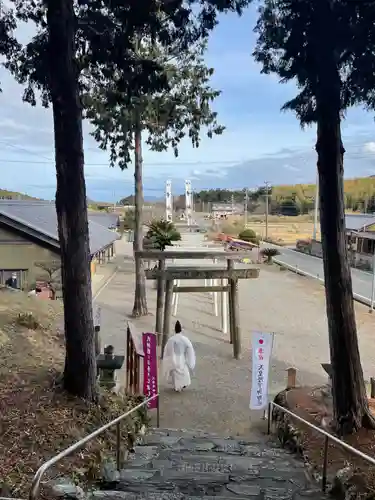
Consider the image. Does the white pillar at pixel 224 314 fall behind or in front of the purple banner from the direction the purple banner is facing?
behind

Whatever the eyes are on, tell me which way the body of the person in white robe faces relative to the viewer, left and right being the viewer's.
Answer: facing away from the viewer

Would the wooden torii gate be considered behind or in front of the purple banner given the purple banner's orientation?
behind

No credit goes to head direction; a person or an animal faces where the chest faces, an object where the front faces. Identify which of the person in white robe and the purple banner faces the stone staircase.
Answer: the purple banner

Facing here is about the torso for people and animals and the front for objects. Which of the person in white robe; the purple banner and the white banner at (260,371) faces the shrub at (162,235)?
the person in white robe

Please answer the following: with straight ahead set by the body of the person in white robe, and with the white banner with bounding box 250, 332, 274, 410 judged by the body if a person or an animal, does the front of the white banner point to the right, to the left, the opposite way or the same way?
the opposite way

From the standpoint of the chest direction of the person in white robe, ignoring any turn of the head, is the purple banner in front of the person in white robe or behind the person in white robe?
behind

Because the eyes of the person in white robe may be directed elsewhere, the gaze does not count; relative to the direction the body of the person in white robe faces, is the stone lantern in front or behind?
behind

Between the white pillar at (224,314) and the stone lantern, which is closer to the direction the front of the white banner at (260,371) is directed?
the stone lantern

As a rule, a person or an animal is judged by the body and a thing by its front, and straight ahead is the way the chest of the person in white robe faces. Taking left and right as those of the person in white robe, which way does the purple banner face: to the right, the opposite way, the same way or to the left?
the opposite way

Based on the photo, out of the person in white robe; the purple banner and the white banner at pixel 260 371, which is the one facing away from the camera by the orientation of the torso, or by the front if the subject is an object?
the person in white robe

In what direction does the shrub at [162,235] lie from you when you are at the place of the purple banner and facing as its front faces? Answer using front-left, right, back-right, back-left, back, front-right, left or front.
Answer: back

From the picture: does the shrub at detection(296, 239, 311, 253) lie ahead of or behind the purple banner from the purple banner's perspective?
behind
